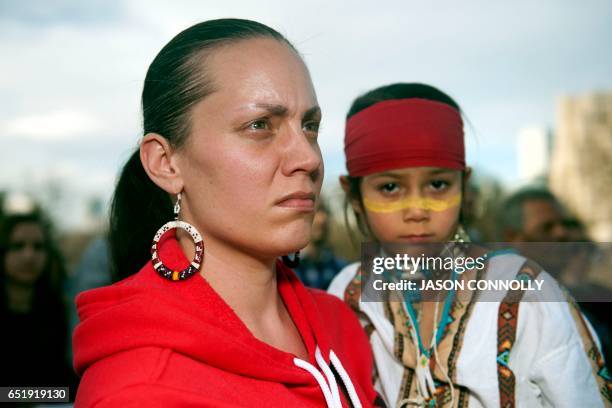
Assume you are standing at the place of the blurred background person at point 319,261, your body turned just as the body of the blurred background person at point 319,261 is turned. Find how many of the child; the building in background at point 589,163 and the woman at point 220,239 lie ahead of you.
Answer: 2

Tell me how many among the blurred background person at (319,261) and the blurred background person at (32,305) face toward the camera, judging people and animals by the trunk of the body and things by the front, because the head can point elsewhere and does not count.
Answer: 2

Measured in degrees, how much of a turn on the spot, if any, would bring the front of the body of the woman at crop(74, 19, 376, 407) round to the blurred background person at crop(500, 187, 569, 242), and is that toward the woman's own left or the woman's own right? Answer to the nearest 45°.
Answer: approximately 90° to the woman's own left

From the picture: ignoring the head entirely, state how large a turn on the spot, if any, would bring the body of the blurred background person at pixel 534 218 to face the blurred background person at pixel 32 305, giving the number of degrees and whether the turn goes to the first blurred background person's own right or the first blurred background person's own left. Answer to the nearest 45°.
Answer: approximately 90° to the first blurred background person's own right

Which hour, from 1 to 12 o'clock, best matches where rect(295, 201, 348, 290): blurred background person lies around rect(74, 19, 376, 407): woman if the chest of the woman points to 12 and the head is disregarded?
The blurred background person is roughly at 8 o'clock from the woman.

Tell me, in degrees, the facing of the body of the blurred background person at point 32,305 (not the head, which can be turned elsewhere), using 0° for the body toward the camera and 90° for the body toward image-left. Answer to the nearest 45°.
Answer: approximately 0°

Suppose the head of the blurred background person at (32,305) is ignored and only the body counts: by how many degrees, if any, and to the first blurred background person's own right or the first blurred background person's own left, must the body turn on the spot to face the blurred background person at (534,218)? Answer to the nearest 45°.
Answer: approximately 90° to the first blurred background person's own left

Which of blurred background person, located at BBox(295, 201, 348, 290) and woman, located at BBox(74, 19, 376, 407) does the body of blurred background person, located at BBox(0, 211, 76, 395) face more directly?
the woman
